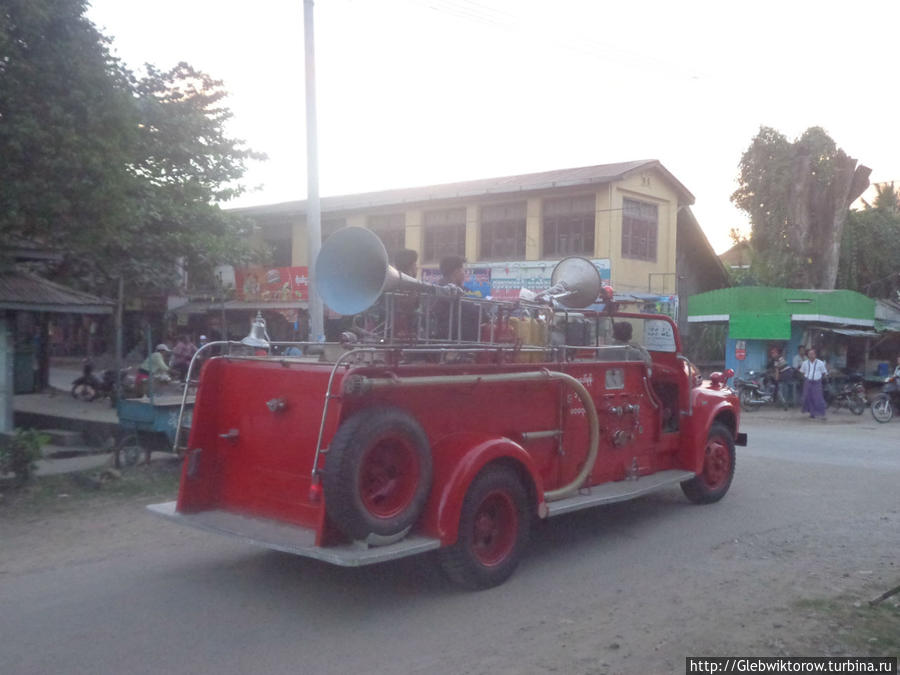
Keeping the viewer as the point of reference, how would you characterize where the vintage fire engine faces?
facing away from the viewer and to the right of the viewer

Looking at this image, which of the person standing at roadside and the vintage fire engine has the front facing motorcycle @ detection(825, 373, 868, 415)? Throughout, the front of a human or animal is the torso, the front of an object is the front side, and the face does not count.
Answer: the vintage fire engine

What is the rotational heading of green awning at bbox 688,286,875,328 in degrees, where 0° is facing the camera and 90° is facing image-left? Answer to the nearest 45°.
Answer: approximately 0°

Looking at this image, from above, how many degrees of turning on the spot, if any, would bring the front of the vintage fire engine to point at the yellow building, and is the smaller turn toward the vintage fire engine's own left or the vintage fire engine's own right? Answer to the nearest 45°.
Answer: approximately 45° to the vintage fire engine's own left

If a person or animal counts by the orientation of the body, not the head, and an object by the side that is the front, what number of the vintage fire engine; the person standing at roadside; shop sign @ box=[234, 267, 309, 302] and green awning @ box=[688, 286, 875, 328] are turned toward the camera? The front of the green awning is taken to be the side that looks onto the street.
3

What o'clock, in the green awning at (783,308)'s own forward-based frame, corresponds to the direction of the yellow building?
The yellow building is roughly at 3 o'clock from the green awning.

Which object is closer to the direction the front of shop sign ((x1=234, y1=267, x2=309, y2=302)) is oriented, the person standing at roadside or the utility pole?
the utility pole

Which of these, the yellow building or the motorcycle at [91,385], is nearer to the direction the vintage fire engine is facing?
the yellow building

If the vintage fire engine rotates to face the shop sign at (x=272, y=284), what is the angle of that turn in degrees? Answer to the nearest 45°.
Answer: approximately 45° to its left
